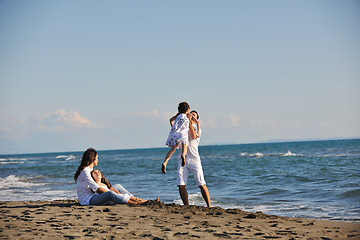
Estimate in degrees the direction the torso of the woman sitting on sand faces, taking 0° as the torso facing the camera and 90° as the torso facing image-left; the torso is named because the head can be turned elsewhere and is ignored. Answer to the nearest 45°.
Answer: approximately 270°

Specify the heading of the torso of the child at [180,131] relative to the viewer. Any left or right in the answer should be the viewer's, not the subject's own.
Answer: facing away from the viewer and to the right of the viewer

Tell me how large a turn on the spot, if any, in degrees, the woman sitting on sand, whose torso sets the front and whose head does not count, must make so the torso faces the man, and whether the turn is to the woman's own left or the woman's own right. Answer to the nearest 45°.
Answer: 0° — they already face them

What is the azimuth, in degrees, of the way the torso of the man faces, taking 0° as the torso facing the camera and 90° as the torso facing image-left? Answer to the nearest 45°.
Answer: approximately 45°

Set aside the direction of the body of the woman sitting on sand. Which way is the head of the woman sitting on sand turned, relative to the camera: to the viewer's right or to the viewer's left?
to the viewer's right

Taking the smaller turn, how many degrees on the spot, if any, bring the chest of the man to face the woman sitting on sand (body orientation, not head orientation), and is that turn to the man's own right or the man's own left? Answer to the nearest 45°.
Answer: approximately 45° to the man's own right

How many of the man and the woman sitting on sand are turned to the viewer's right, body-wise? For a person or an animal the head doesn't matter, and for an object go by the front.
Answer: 1

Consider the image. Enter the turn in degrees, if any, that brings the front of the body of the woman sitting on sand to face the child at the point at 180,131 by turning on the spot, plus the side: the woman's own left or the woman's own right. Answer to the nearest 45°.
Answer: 0° — they already face them
